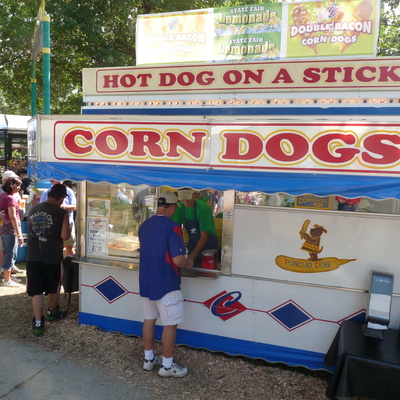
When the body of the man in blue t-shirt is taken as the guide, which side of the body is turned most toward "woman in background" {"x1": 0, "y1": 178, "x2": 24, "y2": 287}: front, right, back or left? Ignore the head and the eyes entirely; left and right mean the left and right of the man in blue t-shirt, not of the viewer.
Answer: left

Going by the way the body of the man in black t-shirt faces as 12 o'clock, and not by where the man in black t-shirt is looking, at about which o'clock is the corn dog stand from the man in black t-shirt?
The corn dog stand is roughly at 3 o'clock from the man in black t-shirt.

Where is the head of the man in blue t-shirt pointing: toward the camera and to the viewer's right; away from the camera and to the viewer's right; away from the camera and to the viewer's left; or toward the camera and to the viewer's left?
away from the camera and to the viewer's right

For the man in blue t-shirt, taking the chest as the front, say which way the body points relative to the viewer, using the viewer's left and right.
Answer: facing away from the viewer and to the right of the viewer

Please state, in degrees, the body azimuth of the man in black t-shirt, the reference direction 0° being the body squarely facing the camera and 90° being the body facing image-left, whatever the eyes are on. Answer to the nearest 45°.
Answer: approximately 225°

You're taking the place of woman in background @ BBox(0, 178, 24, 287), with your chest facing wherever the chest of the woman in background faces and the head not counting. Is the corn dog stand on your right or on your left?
on your right

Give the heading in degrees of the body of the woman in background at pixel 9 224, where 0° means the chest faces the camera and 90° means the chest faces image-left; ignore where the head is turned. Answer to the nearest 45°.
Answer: approximately 270°

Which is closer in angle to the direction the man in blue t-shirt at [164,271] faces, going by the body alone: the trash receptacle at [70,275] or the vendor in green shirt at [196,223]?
the vendor in green shirt

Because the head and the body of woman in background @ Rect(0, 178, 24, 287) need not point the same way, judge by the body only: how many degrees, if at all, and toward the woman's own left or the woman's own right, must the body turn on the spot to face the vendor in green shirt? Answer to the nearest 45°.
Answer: approximately 45° to the woman's own right
